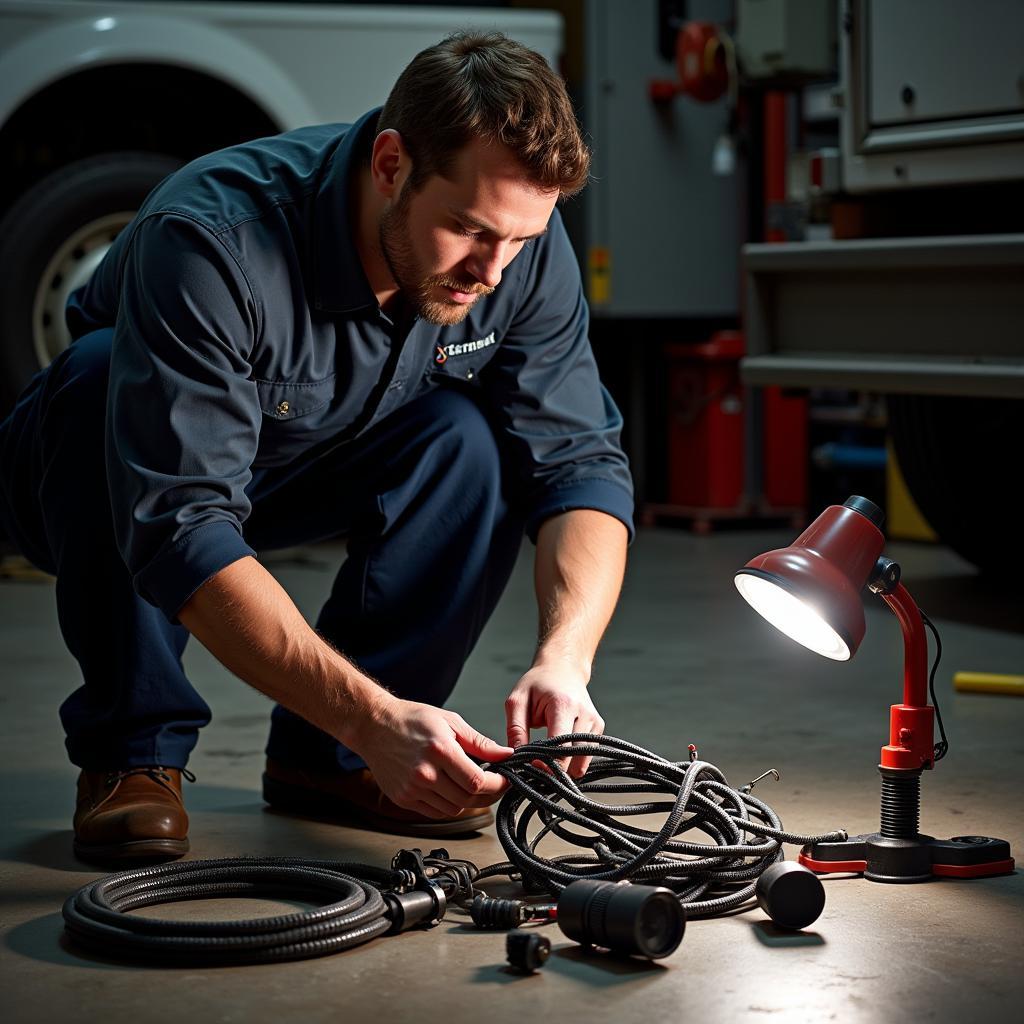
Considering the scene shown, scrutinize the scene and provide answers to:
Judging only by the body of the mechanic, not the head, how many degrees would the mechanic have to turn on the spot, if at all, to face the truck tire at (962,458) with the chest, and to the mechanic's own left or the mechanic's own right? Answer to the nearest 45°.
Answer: approximately 90° to the mechanic's own left

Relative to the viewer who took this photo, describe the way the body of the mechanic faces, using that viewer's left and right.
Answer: facing the viewer and to the right of the viewer

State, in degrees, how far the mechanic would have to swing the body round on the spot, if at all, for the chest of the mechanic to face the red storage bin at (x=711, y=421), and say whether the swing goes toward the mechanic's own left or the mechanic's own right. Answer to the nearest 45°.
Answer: approximately 135° to the mechanic's own left
